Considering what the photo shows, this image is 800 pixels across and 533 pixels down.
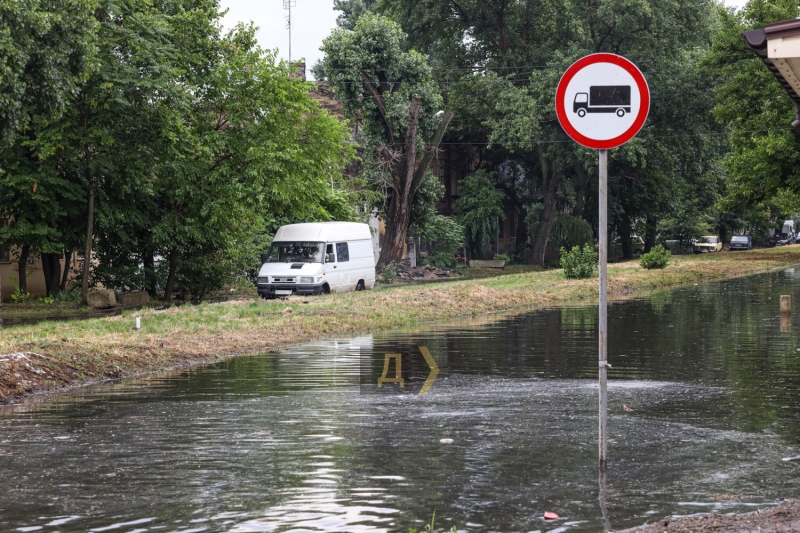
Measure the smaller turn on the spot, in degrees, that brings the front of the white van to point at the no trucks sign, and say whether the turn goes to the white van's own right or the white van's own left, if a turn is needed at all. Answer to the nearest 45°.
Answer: approximately 45° to the white van's own left

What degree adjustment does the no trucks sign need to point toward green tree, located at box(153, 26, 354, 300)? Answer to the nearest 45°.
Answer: approximately 135° to its right

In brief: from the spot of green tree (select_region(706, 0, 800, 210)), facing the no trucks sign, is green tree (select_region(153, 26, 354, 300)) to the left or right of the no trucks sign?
right

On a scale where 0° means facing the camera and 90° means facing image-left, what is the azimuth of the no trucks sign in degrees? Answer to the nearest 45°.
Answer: approximately 0°

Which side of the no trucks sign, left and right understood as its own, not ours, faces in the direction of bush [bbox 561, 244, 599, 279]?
back

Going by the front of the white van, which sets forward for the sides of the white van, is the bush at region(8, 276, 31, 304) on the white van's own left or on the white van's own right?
on the white van's own right

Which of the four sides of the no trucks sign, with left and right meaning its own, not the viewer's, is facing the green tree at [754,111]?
back

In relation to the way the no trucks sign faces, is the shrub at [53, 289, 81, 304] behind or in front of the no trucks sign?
behind

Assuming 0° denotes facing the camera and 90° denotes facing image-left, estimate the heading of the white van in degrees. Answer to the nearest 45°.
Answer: approximately 45°
